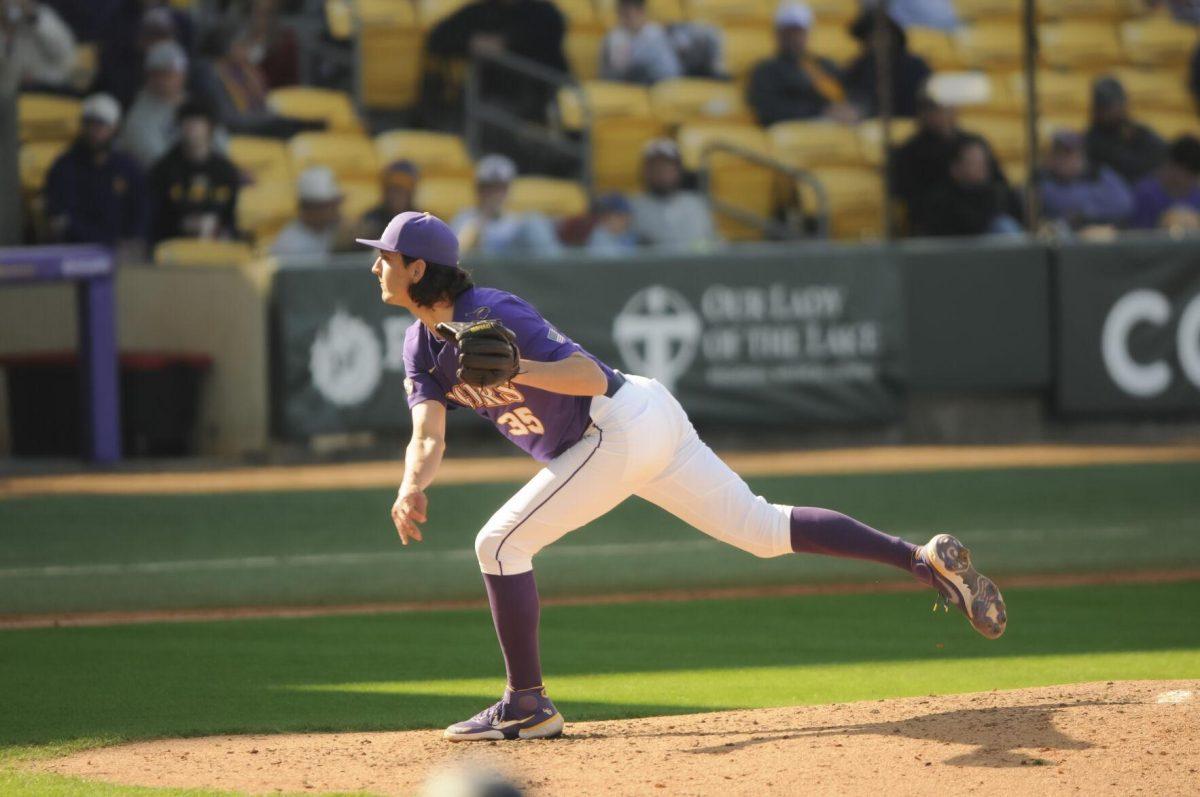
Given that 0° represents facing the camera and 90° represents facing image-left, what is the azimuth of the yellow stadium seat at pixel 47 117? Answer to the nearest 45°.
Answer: approximately 0°

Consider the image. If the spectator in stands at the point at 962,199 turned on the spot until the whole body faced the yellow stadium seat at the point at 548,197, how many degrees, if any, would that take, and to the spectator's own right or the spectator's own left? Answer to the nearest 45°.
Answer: approximately 90° to the spectator's own right

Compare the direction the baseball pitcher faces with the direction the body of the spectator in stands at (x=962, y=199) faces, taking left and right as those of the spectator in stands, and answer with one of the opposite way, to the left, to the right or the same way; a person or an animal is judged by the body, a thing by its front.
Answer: to the right

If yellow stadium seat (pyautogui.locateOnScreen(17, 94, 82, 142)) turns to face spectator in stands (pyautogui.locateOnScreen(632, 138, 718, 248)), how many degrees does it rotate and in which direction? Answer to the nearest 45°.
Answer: approximately 90° to its left
